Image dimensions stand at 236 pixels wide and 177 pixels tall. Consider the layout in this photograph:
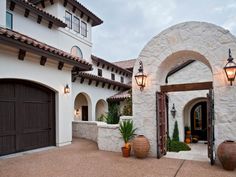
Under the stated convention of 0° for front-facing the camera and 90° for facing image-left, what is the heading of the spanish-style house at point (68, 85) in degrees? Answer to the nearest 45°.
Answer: approximately 0°
